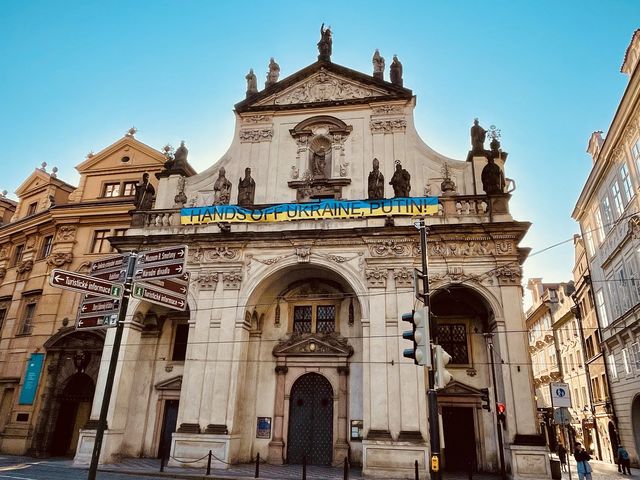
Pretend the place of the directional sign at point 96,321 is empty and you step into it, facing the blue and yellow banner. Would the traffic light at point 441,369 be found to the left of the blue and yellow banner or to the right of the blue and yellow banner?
right

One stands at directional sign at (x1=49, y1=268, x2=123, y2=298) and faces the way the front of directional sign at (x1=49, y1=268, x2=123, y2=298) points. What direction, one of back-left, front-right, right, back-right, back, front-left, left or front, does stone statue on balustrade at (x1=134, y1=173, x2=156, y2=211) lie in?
back

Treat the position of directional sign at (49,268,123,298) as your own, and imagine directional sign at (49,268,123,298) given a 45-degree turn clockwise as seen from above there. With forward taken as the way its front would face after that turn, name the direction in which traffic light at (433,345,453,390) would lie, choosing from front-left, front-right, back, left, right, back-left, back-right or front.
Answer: back-left

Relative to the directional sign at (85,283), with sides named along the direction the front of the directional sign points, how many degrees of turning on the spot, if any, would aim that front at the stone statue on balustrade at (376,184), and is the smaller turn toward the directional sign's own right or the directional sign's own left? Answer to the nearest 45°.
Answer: approximately 135° to the directional sign's own left

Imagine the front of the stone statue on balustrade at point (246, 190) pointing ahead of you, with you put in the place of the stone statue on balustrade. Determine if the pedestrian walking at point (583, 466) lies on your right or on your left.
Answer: on your left

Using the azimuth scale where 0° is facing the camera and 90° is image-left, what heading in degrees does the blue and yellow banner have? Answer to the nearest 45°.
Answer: approximately 0°

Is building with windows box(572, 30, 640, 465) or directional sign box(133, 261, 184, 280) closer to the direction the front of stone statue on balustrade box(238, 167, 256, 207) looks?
the directional sign

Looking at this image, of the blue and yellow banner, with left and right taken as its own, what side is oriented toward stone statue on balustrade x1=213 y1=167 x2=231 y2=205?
right

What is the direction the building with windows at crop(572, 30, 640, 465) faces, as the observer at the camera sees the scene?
facing to the left of the viewer
